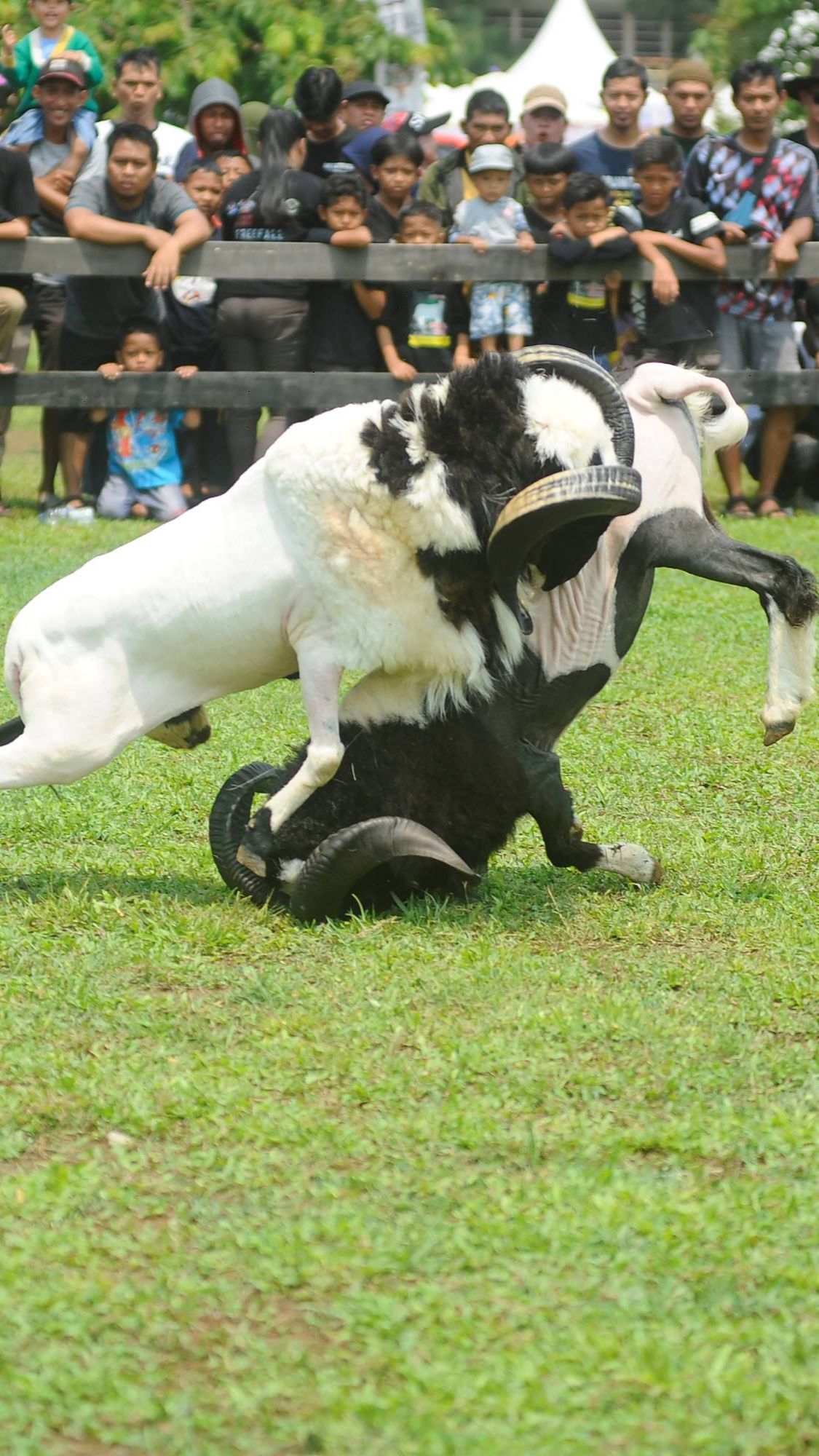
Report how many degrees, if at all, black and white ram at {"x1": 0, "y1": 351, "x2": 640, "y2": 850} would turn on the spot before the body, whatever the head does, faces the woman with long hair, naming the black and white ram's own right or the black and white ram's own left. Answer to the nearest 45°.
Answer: approximately 90° to the black and white ram's own left

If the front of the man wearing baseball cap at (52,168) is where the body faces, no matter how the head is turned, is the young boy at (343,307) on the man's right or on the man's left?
on the man's left

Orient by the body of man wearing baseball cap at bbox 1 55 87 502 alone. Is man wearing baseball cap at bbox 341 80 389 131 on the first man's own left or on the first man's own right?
on the first man's own left

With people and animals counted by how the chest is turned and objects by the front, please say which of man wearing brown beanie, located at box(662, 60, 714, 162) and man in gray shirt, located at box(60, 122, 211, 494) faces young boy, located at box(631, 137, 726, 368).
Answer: the man wearing brown beanie

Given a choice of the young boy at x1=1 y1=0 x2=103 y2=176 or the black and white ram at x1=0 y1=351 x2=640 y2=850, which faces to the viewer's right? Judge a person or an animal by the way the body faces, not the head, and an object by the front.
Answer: the black and white ram

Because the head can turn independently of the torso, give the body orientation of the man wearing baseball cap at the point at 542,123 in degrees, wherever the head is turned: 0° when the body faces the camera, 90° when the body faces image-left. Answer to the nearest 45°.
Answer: approximately 0°

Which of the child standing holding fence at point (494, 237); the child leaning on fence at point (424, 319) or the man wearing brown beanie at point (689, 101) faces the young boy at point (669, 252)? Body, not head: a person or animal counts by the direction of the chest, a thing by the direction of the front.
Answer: the man wearing brown beanie

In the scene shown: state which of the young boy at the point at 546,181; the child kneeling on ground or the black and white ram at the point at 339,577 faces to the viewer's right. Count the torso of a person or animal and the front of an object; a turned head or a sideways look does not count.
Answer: the black and white ram

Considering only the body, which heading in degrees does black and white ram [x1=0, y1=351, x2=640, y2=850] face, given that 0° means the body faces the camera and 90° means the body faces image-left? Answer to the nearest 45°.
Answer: approximately 270°
